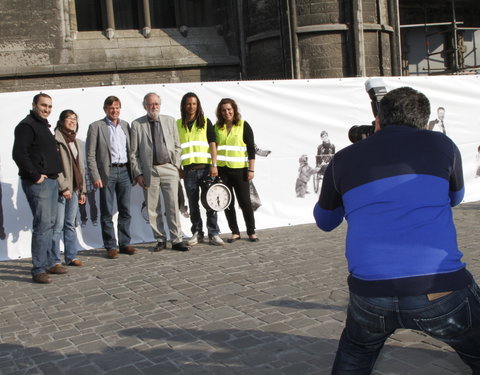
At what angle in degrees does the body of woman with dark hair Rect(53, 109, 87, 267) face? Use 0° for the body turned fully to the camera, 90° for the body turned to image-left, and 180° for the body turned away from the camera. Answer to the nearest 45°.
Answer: approximately 315°

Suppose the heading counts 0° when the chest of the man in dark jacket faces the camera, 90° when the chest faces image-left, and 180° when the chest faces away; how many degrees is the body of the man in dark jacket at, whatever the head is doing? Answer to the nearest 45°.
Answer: approximately 315°

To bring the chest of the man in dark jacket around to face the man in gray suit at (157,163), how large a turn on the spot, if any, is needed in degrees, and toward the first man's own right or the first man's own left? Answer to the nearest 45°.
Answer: approximately 90° to the first man's own left

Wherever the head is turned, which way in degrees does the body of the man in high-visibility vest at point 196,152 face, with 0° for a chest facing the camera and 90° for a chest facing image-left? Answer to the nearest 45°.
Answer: approximately 0°

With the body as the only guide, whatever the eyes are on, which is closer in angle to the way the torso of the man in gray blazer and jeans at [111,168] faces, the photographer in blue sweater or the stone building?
the photographer in blue sweater

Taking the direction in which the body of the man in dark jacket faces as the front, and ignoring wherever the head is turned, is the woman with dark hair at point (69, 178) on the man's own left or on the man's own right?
on the man's own left

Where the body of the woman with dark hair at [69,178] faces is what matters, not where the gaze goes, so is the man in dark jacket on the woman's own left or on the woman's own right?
on the woman's own right
